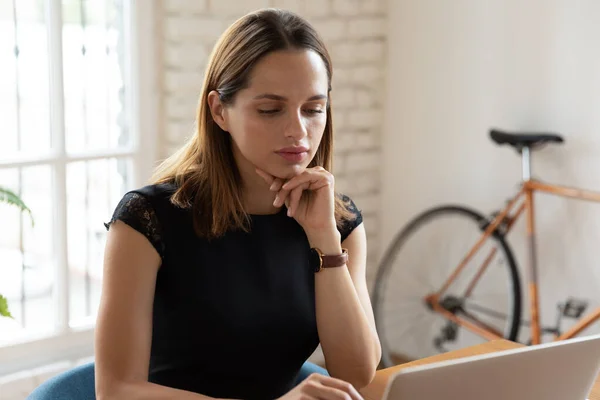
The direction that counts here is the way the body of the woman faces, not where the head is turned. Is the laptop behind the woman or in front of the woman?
in front

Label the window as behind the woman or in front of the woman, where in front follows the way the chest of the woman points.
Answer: behind

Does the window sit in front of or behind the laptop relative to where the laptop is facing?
in front

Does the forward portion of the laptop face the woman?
yes

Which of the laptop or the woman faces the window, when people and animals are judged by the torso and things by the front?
the laptop

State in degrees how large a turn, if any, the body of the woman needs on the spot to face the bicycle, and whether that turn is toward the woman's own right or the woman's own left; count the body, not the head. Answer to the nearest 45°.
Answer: approximately 90° to the woman's own left

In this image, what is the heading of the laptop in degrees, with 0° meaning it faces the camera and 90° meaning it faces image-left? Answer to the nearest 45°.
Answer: approximately 135°

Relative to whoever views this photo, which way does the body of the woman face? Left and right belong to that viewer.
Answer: facing the viewer and to the right of the viewer

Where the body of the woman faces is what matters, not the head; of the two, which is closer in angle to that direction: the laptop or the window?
the laptop

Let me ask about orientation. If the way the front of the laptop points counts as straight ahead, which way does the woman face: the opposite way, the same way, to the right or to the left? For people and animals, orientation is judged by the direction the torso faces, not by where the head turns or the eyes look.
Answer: the opposite way
